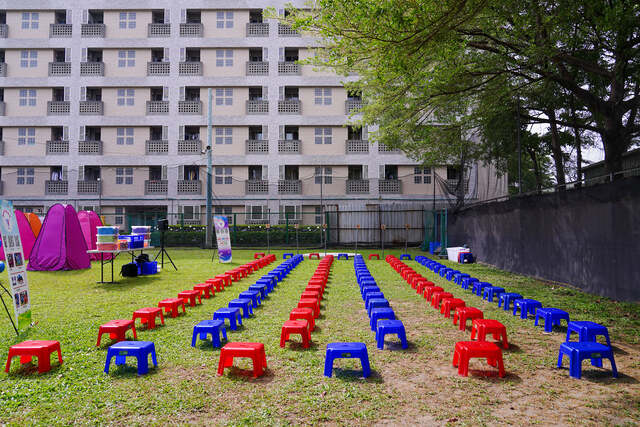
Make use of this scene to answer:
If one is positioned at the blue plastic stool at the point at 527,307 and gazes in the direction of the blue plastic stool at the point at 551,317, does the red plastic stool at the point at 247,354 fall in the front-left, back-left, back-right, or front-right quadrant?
front-right

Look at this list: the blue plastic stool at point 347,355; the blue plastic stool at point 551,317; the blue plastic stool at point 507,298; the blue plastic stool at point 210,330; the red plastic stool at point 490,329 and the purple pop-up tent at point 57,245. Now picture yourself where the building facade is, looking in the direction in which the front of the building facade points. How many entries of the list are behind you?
0

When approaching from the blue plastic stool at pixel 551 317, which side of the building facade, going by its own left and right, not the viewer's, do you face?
front

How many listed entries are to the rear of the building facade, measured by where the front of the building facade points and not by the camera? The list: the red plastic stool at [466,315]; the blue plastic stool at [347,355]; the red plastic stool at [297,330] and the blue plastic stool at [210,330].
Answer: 0

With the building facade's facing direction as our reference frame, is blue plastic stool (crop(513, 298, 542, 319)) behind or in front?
in front

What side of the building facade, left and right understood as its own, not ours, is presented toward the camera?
front

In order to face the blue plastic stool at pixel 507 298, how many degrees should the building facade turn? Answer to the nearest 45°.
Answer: approximately 45° to its left

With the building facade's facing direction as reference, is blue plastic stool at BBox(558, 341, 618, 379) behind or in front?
in front

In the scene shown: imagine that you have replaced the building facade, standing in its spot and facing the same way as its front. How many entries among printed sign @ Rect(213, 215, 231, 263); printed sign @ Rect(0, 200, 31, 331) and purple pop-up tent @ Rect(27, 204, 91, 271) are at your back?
0

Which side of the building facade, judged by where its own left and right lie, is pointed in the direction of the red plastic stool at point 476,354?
front

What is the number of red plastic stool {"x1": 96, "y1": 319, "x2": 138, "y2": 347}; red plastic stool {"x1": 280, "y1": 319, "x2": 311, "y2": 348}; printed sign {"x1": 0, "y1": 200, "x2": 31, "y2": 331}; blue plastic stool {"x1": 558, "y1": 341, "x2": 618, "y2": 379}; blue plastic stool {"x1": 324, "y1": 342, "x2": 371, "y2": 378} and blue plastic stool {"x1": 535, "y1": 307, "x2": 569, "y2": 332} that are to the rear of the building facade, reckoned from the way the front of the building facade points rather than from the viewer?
0

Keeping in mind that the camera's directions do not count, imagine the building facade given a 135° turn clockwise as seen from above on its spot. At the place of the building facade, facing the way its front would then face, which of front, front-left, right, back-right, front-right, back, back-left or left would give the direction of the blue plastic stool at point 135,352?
back-left

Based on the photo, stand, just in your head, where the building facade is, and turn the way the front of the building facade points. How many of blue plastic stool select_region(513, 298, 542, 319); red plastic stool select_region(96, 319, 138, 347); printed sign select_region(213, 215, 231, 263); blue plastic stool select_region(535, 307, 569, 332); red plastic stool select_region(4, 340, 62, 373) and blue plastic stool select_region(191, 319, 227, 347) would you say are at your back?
0

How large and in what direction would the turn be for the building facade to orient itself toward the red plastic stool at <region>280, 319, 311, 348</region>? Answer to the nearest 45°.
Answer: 0° — it already faces it

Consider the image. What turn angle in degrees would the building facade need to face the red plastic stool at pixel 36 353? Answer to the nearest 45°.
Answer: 0° — it already faces it
